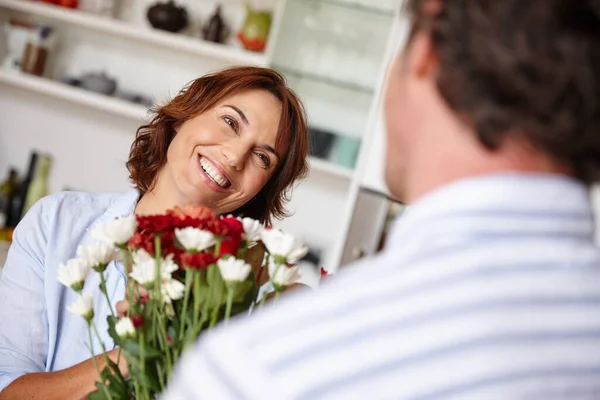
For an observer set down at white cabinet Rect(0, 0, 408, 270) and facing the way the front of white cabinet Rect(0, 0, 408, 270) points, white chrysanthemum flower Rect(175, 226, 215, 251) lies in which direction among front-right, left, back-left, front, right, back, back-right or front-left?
front

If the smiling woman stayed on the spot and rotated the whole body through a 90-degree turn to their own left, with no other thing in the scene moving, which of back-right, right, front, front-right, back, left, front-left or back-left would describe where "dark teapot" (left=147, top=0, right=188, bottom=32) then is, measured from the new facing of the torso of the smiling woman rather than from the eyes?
front-left

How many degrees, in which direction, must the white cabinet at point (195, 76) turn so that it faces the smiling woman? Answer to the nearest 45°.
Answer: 0° — it already faces them

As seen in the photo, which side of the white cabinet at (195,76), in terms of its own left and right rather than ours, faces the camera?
front

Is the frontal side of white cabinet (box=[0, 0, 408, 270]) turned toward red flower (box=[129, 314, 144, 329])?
yes

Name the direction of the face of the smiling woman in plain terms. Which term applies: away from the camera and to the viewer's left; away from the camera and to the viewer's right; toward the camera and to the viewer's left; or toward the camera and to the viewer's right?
toward the camera and to the viewer's right

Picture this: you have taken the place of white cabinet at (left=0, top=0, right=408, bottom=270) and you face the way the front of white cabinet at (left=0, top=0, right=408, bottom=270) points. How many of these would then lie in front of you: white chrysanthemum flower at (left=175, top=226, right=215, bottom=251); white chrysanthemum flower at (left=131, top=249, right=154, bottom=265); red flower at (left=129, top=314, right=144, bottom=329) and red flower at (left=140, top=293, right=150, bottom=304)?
4

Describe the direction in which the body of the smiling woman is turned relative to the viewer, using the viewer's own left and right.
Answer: facing the viewer and to the right of the viewer

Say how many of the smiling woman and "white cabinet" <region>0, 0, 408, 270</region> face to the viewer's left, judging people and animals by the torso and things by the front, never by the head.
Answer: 0

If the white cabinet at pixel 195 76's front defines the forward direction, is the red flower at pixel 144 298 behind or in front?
in front
